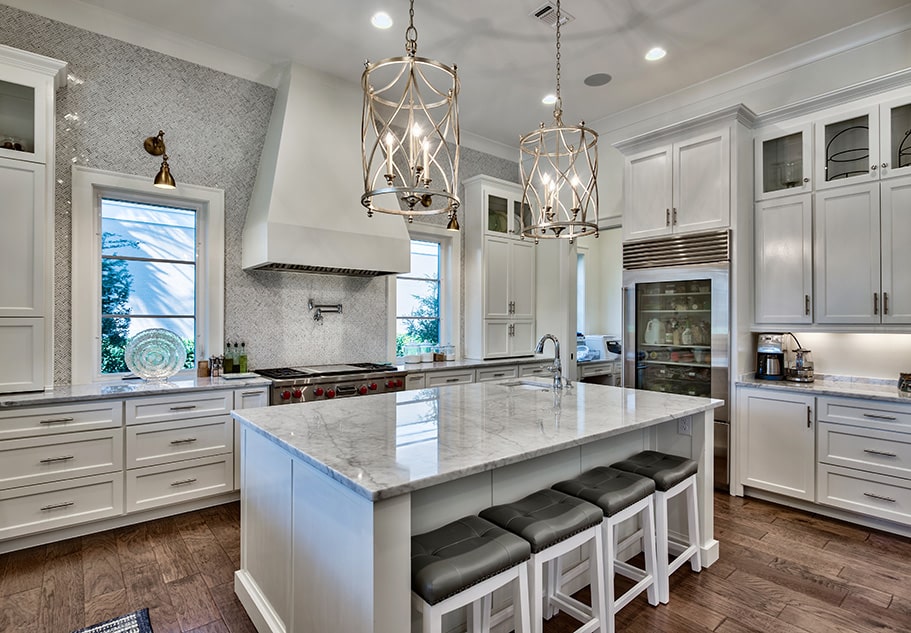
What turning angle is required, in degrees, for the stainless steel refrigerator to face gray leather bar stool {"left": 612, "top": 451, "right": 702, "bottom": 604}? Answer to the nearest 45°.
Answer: approximately 45° to its left

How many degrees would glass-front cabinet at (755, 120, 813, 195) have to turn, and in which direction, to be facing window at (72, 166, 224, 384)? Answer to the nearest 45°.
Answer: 0° — it already faces it

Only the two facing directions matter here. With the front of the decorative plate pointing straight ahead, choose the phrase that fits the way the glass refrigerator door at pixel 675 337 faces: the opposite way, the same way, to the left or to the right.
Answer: to the right

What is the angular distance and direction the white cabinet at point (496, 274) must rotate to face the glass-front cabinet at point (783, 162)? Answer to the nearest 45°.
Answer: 0° — it already faces it

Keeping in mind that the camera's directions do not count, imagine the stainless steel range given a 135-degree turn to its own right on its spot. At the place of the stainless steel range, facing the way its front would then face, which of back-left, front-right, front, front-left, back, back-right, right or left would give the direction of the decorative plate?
front

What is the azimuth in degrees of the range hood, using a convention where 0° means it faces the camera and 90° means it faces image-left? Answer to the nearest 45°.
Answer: approximately 315°

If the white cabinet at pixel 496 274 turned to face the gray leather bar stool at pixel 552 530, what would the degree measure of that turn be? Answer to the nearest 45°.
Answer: approximately 45° to its right

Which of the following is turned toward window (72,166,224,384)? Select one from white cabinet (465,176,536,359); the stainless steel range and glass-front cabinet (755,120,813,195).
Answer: the glass-front cabinet
